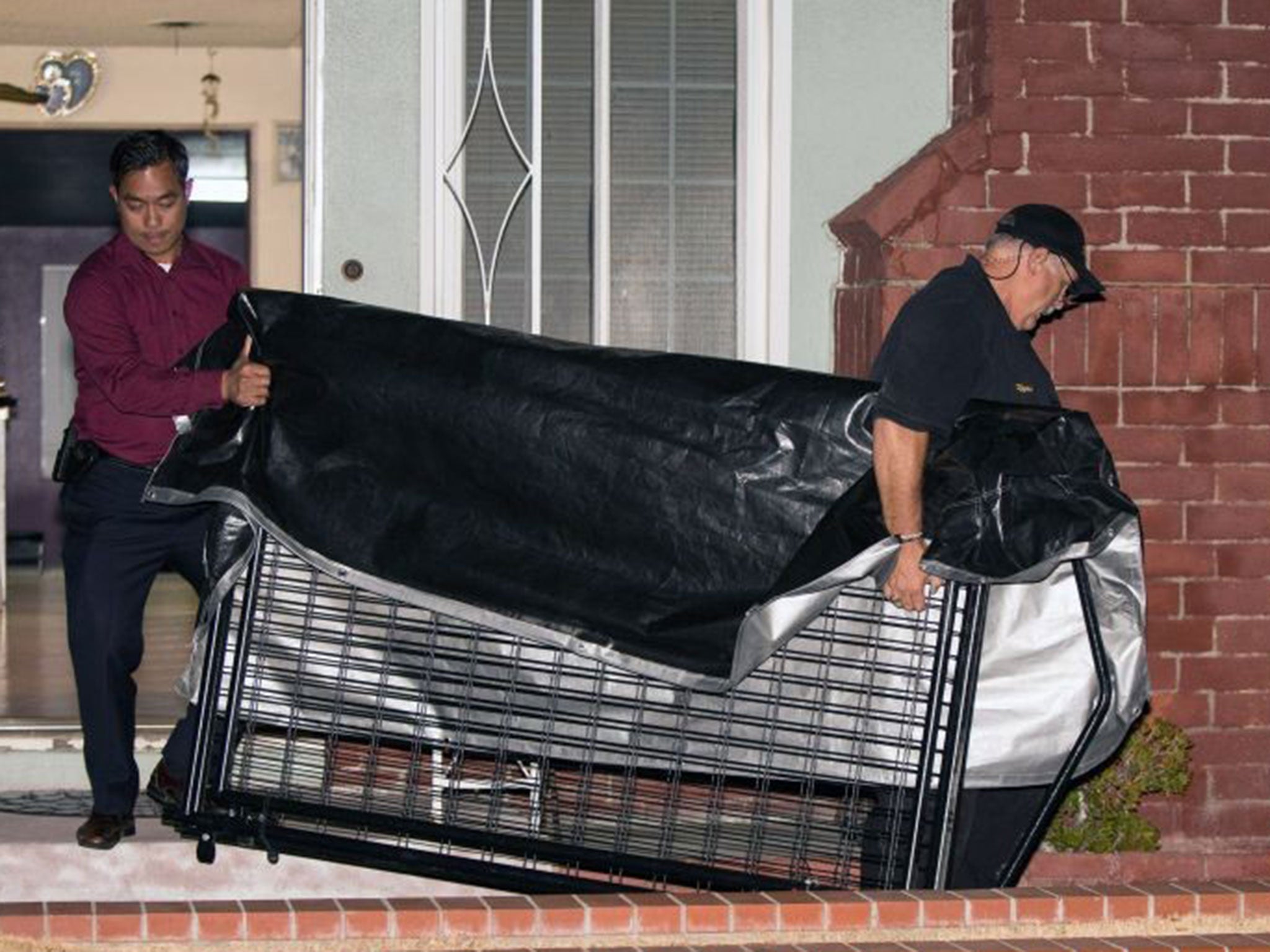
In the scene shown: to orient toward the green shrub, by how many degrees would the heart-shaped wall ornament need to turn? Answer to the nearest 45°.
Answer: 0° — it already faces it

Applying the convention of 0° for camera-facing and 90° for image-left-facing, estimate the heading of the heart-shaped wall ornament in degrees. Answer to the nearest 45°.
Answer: approximately 0°

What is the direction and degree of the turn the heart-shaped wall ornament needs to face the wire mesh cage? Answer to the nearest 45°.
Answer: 0° — it already faces it

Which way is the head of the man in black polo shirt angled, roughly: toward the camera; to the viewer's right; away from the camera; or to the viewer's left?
to the viewer's right

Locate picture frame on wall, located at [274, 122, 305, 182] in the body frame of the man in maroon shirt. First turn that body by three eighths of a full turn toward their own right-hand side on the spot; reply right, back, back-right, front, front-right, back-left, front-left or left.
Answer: right

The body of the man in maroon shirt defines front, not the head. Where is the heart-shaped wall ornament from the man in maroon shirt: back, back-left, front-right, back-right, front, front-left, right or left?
back-left

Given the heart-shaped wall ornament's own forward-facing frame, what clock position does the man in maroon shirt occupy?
The man in maroon shirt is roughly at 12 o'clock from the heart-shaped wall ornament.

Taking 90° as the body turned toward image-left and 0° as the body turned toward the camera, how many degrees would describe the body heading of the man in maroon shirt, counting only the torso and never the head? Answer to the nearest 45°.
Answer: approximately 315°
